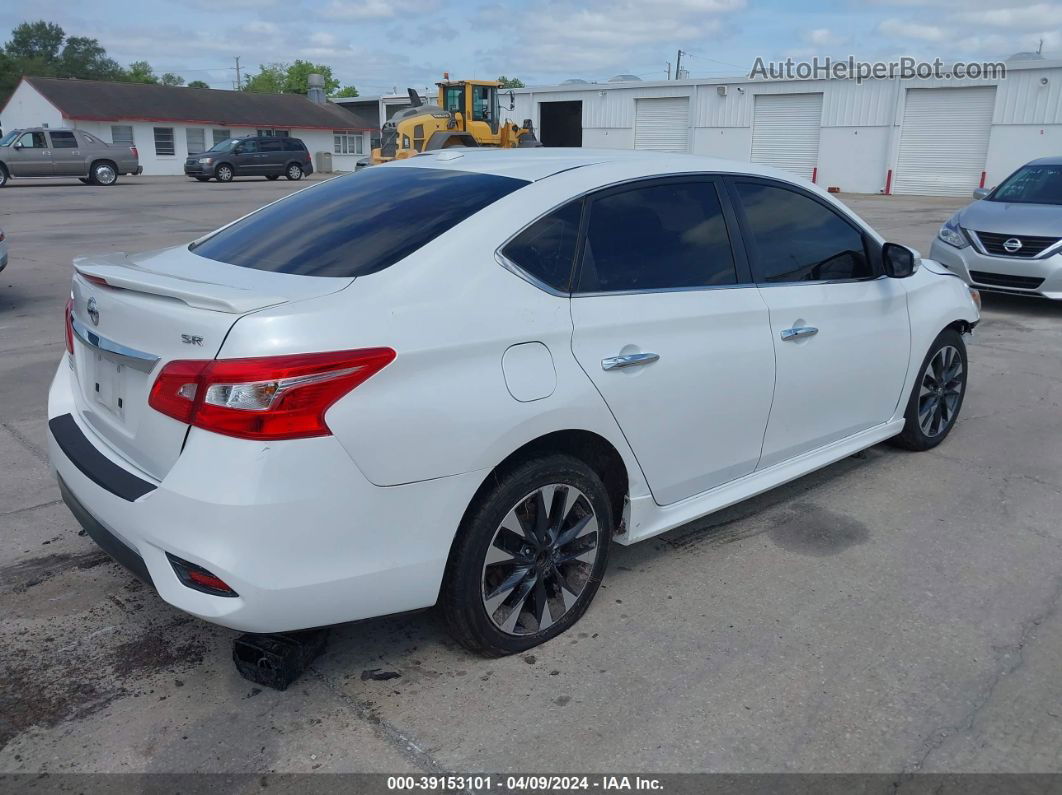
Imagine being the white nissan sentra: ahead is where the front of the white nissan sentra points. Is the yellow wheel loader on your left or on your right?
on your left

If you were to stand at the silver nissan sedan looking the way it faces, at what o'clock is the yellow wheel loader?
The yellow wheel loader is roughly at 3 o'clock from the silver nissan sedan.

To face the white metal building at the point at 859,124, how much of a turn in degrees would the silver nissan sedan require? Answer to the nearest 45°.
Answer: approximately 135° to its right

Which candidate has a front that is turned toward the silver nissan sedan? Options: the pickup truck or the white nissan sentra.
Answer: the white nissan sentra

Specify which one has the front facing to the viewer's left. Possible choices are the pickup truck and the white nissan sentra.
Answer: the pickup truck

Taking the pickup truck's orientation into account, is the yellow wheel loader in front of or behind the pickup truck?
behind

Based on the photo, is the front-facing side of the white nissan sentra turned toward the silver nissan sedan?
yes

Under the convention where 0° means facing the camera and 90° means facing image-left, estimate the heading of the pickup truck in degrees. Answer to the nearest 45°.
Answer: approximately 90°

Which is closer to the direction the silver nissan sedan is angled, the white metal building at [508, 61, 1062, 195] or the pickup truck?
the pickup truck

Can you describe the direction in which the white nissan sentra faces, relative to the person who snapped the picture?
facing away from the viewer and to the right of the viewer

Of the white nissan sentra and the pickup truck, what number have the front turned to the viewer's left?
1

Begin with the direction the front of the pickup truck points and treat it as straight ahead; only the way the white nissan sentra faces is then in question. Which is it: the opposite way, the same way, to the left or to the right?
the opposite way

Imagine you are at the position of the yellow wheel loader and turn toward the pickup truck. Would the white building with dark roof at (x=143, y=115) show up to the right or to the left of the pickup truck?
right
